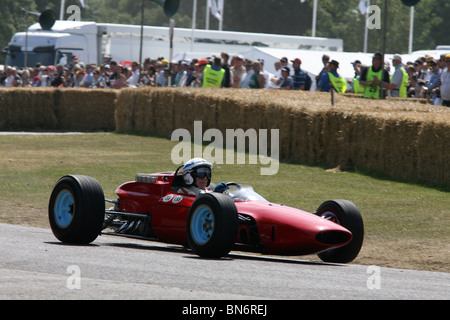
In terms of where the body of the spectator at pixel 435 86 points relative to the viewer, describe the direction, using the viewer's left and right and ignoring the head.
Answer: facing the viewer and to the left of the viewer

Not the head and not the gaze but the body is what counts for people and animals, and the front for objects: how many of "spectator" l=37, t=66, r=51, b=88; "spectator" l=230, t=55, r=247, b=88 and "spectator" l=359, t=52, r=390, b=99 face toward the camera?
3

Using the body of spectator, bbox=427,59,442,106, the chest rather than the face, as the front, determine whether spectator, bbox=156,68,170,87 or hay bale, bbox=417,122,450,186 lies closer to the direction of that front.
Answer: the hay bale

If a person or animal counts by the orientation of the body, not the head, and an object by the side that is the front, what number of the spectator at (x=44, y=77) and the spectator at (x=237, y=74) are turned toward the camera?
2

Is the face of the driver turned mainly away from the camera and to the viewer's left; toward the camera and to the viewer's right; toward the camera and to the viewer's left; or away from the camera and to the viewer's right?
toward the camera and to the viewer's right

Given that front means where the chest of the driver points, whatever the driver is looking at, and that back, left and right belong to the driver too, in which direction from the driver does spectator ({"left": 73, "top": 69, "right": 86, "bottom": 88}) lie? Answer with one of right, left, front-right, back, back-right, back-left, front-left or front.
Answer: back-left

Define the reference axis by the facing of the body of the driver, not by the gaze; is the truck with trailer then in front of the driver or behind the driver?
behind

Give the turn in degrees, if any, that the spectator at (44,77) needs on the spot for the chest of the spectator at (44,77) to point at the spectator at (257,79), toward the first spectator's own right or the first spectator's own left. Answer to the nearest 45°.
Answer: approximately 45° to the first spectator's own left

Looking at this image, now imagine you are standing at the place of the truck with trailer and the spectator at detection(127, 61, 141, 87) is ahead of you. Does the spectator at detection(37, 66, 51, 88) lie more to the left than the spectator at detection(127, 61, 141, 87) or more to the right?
right

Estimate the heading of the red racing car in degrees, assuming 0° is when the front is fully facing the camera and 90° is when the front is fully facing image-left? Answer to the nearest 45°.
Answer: approximately 315°

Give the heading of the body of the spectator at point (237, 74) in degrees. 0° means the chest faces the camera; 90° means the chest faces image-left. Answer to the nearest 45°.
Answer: approximately 0°

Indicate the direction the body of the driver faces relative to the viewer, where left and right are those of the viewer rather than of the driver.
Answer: facing the viewer and to the right of the viewer

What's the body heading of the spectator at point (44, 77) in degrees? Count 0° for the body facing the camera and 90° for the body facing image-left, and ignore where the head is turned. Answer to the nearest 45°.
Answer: approximately 0°
